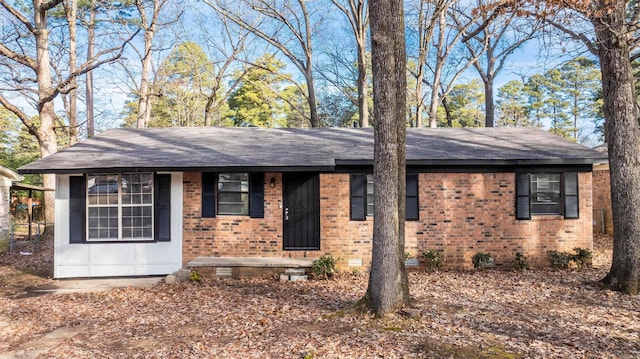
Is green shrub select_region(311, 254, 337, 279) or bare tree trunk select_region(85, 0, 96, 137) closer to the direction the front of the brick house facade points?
the green shrub

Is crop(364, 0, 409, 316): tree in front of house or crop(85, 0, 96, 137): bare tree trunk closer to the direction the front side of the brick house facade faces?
the tree in front of house

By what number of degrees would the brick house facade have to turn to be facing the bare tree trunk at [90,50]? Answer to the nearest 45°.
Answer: approximately 135° to its right

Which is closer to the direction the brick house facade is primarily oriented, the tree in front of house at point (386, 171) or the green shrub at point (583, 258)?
the tree in front of house

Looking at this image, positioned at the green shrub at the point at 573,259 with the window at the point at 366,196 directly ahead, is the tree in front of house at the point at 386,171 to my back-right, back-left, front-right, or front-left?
front-left

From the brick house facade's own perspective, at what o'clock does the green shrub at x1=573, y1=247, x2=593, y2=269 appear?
The green shrub is roughly at 9 o'clock from the brick house facade.

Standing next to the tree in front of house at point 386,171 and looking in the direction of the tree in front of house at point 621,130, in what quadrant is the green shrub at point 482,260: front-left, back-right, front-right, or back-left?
front-left

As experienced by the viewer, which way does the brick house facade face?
facing the viewer

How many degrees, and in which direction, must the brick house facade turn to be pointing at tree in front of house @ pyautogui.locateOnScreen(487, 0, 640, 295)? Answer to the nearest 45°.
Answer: approximately 45° to its left

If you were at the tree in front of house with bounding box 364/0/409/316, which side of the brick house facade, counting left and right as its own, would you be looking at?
front

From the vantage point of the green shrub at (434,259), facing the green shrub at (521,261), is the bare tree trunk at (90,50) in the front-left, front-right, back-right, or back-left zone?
back-left

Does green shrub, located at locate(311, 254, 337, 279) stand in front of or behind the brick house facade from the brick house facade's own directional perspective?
in front
